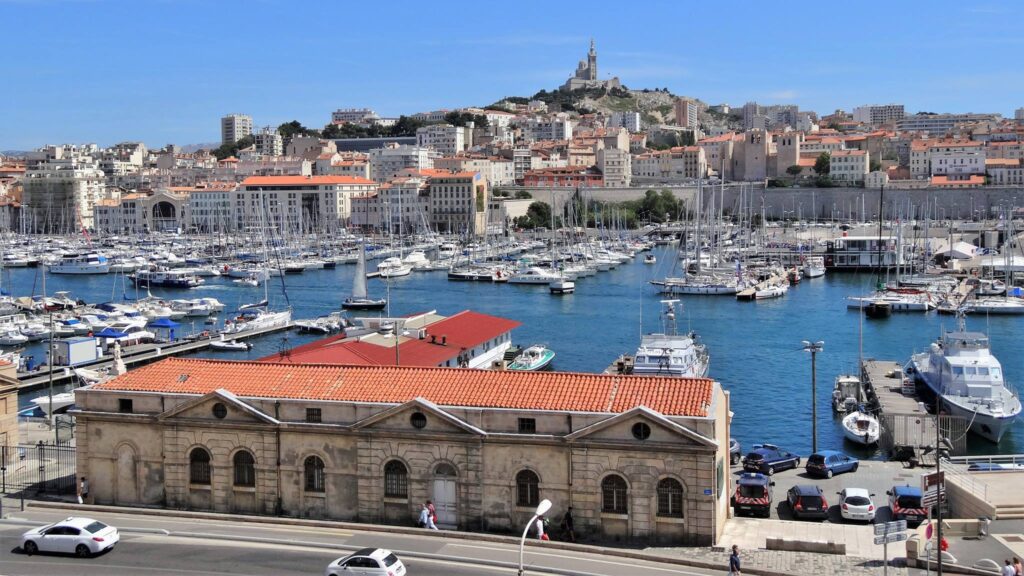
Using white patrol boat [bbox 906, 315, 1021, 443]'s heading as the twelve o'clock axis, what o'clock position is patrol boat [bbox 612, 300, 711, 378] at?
The patrol boat is roughly at 5 o'clock from the white patrol boat.

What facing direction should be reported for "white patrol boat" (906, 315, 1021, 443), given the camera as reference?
facing the viewer and to the right of the viewer

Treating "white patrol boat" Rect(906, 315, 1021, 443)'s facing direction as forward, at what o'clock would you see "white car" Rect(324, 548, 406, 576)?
The white car is roughly at 2 o'clock from the white patrol boat.
